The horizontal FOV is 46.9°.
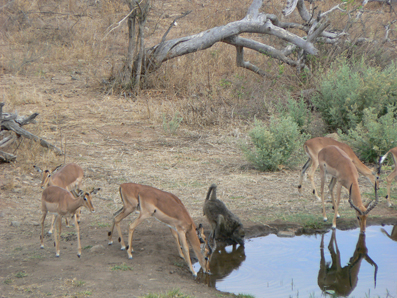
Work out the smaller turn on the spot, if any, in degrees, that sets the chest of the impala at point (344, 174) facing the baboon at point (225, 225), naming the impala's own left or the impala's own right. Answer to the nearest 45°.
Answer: approximately 90° to the impala's own right

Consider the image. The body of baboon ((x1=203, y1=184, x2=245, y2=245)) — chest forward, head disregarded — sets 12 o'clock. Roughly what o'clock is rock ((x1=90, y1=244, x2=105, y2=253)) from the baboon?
The rock is roughly at 6 o'clock from the baboon.

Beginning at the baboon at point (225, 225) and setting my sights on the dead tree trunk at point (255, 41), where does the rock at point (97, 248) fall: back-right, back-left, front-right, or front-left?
back-left

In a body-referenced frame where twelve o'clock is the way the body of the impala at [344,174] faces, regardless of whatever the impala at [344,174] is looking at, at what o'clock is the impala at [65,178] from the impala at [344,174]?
the impala at [65,178] is roughly at 4 o'clock from the impala at [344,174].

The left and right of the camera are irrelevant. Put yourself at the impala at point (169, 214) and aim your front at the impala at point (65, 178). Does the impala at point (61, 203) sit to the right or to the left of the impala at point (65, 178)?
left

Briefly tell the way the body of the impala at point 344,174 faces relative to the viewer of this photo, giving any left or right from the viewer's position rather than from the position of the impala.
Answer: facing the viewer and to the right of the viewer

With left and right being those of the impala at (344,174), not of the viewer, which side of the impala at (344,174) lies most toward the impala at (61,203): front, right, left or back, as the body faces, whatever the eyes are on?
right

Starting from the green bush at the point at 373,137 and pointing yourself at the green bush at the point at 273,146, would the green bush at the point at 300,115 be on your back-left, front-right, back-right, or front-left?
front-right

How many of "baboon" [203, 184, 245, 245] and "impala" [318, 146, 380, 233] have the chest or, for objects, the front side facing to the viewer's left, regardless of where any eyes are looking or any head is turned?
0
